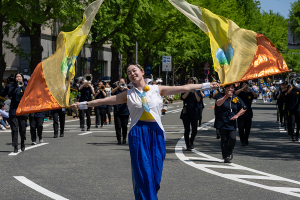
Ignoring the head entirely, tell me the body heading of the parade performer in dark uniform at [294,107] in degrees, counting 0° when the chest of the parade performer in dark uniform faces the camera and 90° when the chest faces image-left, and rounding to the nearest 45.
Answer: approximately 0°

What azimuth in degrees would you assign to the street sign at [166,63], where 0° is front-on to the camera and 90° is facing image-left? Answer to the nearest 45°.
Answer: approximately 0°

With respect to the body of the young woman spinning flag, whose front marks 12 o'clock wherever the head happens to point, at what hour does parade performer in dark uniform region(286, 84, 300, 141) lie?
The parade performer in dark uniform is roughly at 7 o'clock from the young woman spinning flag.

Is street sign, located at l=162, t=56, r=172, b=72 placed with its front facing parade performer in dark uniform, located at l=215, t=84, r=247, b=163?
yes

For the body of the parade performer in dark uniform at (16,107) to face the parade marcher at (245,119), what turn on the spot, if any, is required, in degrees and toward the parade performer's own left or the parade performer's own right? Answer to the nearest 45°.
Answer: approximately 90° to the parade performer's own left

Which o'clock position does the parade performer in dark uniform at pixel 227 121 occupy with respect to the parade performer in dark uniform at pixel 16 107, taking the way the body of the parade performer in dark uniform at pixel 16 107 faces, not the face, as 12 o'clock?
the parade performer in dark uniform at pixel 227 121 is roughly at 10 o'clock from the parade performer in dark uniform at pixel 16 107.

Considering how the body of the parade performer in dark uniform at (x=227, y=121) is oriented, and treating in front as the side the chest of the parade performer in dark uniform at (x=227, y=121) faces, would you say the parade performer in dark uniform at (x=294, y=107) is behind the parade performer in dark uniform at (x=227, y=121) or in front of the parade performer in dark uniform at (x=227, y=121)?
behind

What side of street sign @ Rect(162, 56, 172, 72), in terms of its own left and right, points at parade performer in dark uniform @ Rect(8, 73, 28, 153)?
front

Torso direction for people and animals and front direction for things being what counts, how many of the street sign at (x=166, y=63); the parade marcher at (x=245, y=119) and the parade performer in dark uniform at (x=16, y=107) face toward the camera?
3
